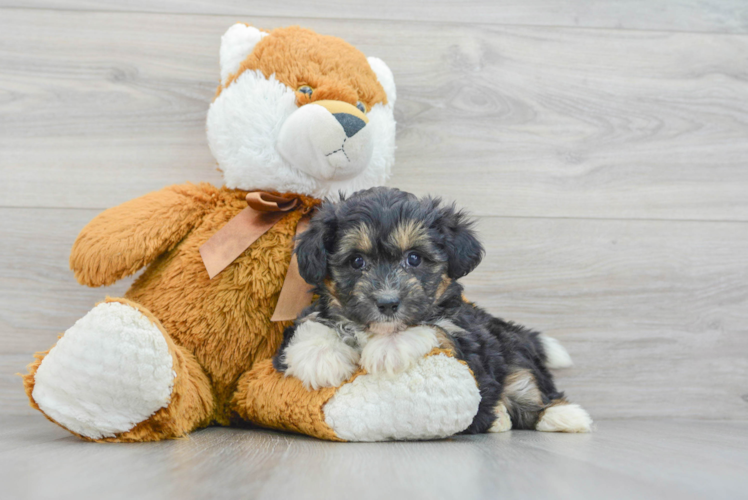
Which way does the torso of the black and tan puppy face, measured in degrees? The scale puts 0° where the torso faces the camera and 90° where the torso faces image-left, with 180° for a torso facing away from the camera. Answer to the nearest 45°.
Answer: approximately 45°

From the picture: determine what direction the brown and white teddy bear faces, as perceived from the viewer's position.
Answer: facing the viewer and to the right of the viewer
